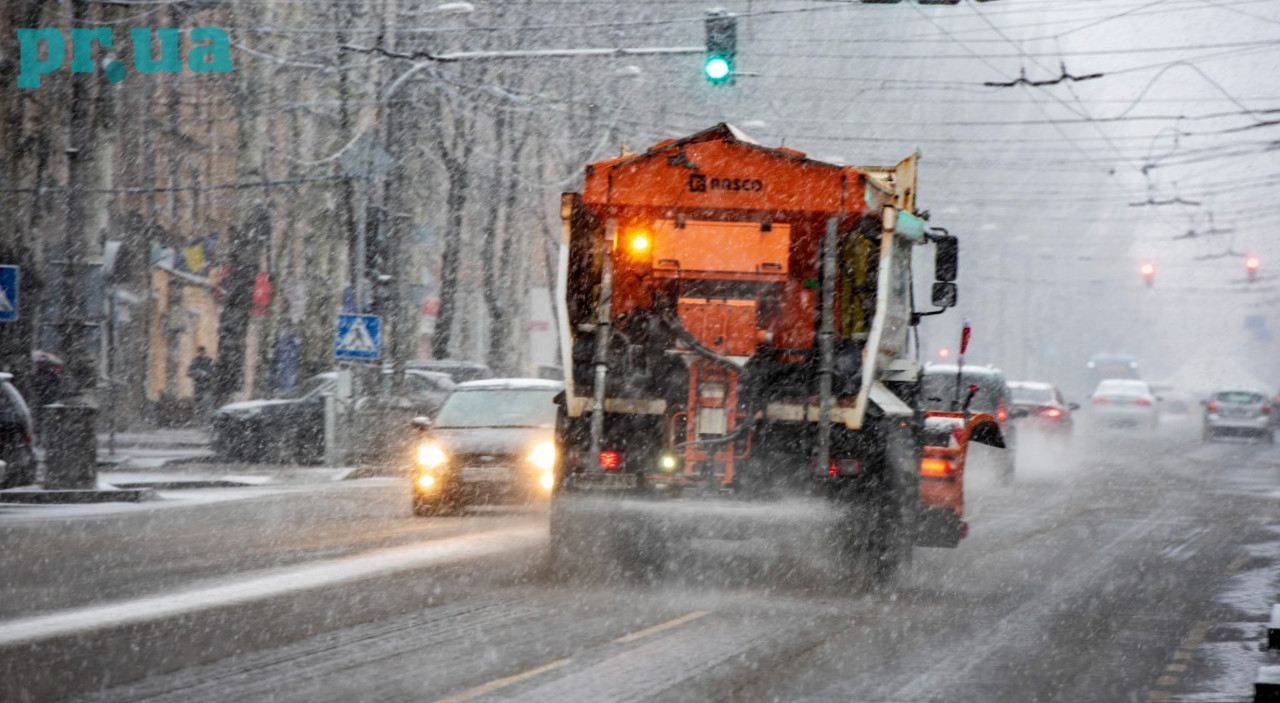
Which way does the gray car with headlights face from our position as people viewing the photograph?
facing the viewer

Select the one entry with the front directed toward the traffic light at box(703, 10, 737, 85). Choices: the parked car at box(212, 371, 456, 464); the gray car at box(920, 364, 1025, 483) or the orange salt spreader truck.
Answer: the orange salt spreader truck

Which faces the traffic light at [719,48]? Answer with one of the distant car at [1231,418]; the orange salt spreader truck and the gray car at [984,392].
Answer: the orange salt spreader truck

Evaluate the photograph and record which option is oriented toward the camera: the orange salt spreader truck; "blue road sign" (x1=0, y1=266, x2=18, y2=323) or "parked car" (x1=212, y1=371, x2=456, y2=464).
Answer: the blue road sign

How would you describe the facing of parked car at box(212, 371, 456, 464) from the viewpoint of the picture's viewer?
facing to the left of the viewer

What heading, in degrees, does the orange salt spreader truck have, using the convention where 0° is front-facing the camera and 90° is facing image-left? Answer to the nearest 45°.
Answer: approximately 180°

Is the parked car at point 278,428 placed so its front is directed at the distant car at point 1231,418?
no

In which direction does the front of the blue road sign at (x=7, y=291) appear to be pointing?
toward the camera

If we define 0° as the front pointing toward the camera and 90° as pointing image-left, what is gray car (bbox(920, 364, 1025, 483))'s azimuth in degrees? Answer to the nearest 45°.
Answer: approximately 180°

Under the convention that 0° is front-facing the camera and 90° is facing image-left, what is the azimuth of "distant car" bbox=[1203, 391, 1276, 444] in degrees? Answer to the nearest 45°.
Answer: approximately 180°

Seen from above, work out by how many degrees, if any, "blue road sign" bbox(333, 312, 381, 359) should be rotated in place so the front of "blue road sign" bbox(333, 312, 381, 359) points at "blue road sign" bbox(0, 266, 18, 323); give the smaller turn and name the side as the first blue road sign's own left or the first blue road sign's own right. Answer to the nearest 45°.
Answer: approximately 45° to the first blue road sign's own right
